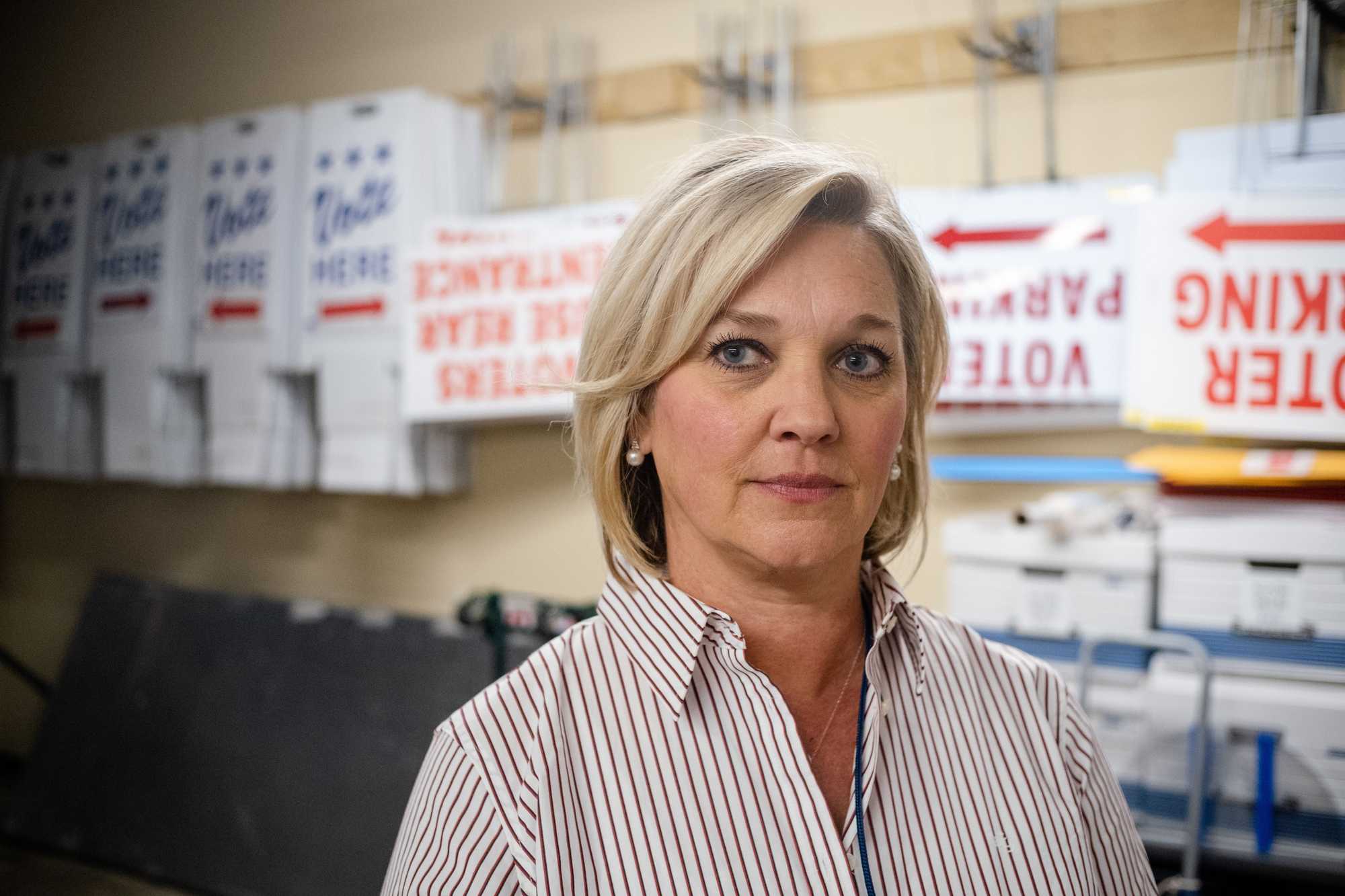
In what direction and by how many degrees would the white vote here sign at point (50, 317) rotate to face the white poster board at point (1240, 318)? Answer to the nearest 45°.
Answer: approximately 45° to its left

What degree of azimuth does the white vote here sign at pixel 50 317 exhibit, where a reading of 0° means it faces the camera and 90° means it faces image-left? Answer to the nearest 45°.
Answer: approximately 0°

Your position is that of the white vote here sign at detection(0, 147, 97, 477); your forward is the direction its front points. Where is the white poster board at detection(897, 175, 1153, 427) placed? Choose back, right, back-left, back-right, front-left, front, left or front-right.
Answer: front-left

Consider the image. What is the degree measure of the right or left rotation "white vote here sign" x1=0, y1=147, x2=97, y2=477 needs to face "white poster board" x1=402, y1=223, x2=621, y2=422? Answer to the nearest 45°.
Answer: approximately 45° to its left

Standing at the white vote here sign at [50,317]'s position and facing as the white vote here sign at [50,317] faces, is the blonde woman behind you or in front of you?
in front
